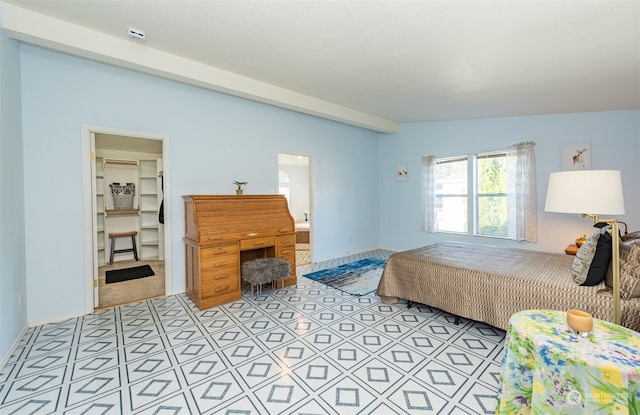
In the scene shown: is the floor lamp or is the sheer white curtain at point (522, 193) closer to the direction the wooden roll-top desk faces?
the floor lamp

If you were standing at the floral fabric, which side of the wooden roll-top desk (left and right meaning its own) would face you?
front

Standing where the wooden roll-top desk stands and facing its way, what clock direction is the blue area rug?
The blue area rug is roughly at 10 o'clock from the wooden roll-top desk.

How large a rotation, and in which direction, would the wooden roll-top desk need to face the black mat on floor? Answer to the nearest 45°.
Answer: approximately 180°

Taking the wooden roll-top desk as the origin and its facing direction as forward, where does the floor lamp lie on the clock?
The floor lamp is roughly at 12 o'clock from the wooden roll-top desk.

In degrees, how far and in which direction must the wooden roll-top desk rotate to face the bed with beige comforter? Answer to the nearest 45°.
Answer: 0° — it already faces it

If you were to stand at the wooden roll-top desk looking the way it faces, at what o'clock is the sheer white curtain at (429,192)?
The sheer white curtain is roughly at 10 o'clock from the wooden roll-top desk.

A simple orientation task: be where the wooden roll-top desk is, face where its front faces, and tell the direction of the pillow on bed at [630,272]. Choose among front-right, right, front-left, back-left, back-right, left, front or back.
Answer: front

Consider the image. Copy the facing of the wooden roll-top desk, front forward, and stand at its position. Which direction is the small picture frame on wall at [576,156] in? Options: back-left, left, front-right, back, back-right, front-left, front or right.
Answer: front-left

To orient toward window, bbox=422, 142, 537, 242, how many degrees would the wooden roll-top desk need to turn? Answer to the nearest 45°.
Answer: approximately 45° to its left

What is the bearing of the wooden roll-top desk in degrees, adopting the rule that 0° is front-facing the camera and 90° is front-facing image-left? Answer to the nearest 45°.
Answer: approximately 315°
